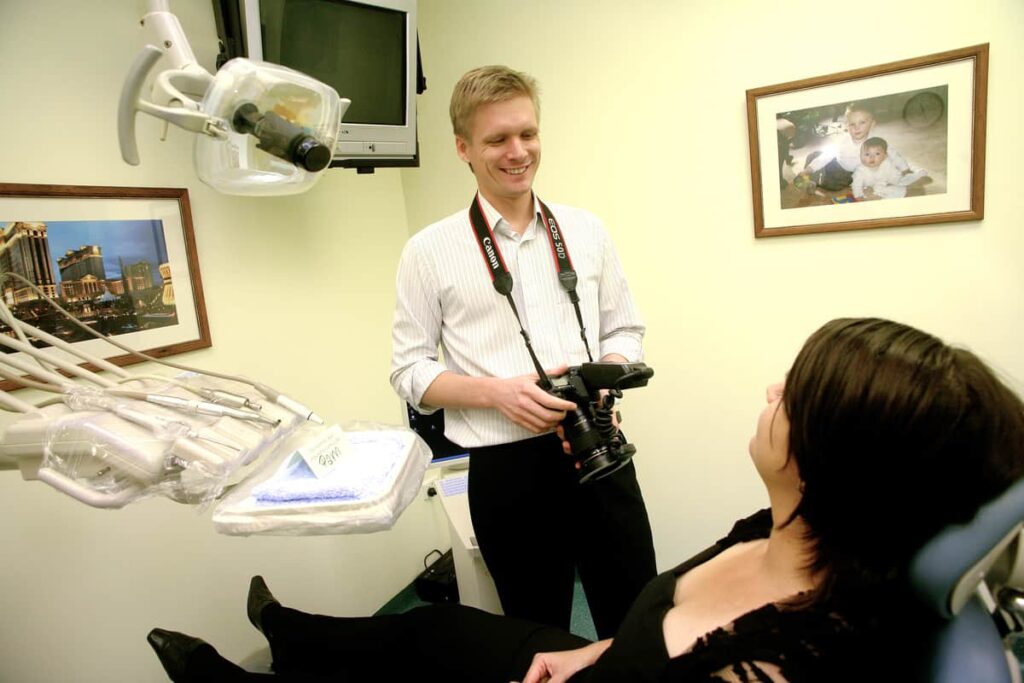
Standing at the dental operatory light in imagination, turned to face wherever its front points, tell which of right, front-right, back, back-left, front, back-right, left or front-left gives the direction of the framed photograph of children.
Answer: front-left

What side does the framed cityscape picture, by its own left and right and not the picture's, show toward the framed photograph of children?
front

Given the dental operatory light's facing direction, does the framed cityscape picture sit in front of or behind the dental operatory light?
behind

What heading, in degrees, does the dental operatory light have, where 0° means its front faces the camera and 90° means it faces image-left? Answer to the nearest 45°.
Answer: approximately 315°

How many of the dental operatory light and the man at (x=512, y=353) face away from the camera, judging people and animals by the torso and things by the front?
0

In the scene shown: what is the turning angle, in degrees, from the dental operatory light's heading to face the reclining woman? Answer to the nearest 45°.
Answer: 0° — it already faces them

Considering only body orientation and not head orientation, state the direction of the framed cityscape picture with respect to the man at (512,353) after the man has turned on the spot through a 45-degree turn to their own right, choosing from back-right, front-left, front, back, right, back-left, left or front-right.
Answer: right

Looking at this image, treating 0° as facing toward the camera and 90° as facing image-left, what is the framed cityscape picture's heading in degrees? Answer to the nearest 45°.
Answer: approximately 315°

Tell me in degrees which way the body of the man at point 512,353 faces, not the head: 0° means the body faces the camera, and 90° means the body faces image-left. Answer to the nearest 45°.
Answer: approximately 315°

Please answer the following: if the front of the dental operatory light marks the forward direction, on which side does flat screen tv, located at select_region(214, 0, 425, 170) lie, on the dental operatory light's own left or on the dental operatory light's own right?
on the dental operatory light's own left
